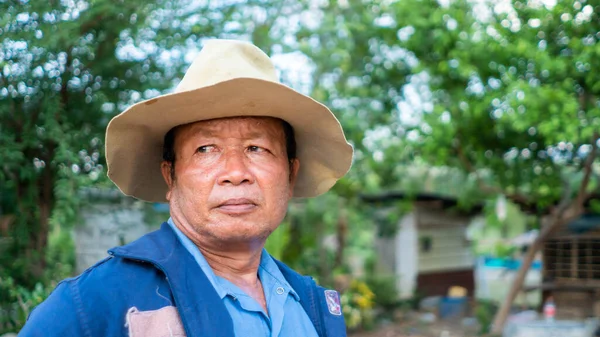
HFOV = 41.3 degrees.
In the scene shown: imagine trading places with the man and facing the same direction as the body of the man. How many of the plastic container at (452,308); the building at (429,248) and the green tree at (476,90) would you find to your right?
0

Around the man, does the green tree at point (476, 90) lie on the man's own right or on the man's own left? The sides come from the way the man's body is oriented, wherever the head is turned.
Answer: on the man's own left

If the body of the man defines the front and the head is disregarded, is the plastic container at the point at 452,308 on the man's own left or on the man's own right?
on the man's own left

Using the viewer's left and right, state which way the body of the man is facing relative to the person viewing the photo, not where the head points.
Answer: facing the viewer and to the right of the viewer

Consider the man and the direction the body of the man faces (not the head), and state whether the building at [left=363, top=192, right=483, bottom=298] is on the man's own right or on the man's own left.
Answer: on the man's own left
